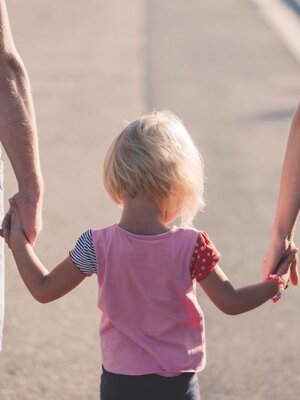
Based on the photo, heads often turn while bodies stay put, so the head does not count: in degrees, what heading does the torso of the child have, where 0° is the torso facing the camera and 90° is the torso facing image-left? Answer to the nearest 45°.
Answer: approximately 180°

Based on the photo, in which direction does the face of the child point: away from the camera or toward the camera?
away from the camera
